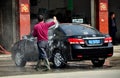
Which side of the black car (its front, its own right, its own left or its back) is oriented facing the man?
left

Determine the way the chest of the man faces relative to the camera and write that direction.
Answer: away from the camera

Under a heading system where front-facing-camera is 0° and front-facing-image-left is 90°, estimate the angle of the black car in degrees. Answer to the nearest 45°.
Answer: approximately 135°

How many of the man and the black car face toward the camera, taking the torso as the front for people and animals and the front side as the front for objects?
0
